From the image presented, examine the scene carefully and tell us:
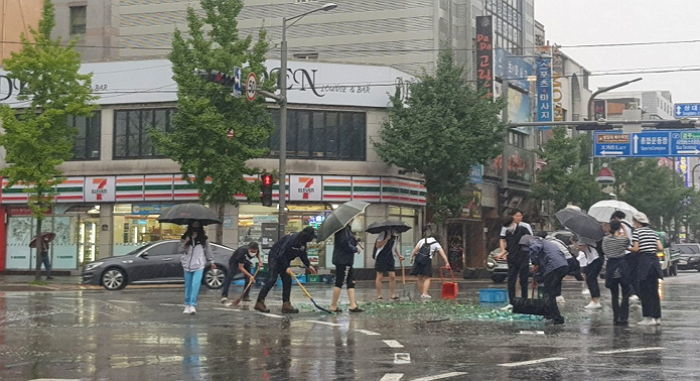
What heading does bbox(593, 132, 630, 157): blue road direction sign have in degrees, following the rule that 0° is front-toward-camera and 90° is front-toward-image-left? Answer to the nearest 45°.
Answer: approximately 0°

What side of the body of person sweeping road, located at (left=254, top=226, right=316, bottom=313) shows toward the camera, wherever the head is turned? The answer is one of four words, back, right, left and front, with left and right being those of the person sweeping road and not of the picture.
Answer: right

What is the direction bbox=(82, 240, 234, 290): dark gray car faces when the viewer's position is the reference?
facing to the left of the viewer

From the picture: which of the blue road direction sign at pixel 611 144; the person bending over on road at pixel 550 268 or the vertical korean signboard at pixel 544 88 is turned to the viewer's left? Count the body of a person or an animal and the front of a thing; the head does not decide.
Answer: the person bending over on road

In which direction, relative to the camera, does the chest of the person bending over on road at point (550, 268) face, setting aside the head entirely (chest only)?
to the viewer's left

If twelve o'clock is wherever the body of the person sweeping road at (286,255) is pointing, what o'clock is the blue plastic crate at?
The blue plastic crate is roughly at 11 o'clock from the person sweeping road.

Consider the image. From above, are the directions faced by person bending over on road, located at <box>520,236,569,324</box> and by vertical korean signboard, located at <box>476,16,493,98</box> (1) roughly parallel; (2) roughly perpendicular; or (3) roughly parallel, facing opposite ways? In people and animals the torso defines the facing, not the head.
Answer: roughly perpendicular

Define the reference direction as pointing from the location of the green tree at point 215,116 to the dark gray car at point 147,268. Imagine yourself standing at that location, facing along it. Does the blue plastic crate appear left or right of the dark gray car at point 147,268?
left

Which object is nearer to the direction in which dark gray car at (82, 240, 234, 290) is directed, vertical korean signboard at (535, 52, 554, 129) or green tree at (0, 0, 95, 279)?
the green tree

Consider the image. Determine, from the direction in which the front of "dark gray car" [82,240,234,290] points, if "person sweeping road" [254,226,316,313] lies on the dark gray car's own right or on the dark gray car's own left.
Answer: on the dark gray car's own left
